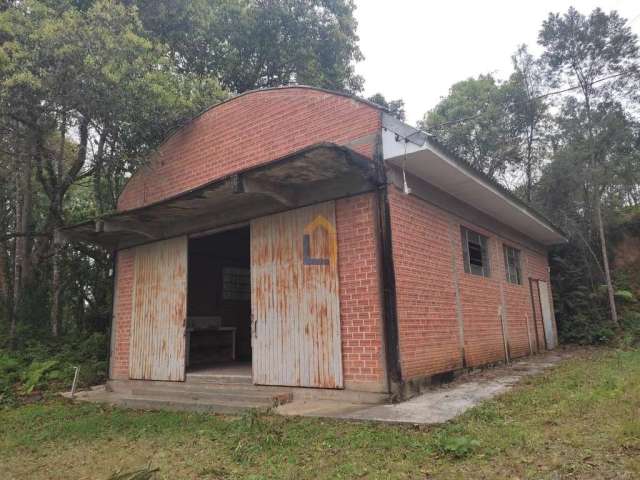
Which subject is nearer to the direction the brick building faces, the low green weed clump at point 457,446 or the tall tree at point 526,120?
the low green weed clump

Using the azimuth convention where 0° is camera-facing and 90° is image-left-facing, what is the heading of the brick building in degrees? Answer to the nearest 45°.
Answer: approximately 45°

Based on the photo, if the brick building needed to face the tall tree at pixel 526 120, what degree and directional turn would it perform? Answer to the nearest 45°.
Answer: approximately 180°

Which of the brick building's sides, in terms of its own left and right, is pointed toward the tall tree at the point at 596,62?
back

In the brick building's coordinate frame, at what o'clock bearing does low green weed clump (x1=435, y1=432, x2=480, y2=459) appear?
The low green weed clump is roughly at 10 o'clock from the brick building.

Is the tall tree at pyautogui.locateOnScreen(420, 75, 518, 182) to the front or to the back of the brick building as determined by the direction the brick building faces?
to the back
